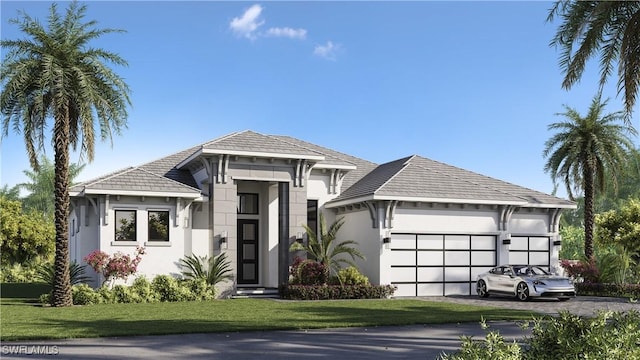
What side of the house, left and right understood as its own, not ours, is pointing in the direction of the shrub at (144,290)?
right

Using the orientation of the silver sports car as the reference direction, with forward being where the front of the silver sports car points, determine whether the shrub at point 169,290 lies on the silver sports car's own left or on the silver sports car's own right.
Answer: on the silver sports car's own right

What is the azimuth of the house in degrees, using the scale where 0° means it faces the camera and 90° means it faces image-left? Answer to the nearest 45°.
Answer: approximately 315°

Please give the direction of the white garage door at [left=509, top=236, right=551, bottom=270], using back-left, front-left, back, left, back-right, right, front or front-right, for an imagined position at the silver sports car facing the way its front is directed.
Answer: back-left

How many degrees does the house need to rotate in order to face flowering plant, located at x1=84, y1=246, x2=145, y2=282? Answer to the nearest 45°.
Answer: approximately 90° to its right

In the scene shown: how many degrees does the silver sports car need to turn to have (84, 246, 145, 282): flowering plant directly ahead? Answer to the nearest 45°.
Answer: approximately 135° to its right

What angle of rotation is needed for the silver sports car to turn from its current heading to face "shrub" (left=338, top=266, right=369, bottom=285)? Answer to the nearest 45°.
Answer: approximately 135° to its right

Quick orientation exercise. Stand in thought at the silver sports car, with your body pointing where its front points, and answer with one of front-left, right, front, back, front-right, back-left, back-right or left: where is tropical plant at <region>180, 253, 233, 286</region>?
back-right

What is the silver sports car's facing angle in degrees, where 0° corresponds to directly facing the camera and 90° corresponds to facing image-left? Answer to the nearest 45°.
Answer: approximately 315°

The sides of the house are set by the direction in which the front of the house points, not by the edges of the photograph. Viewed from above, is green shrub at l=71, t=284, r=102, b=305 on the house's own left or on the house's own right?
on the house's own right
